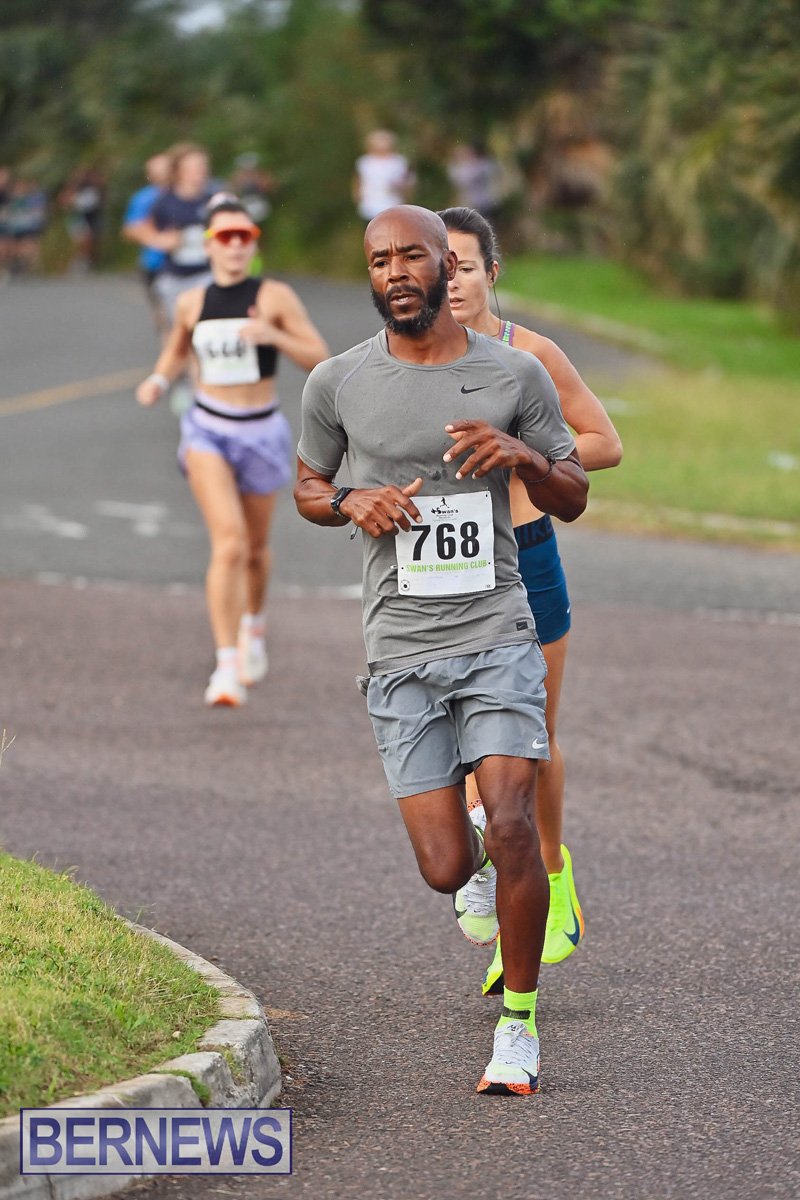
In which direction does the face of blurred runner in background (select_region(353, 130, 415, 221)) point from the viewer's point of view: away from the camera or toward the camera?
toward the camera

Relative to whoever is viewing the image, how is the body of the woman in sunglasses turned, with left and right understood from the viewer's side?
facing the viewer

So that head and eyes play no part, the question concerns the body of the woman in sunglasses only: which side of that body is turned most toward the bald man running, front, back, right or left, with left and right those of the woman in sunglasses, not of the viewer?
front

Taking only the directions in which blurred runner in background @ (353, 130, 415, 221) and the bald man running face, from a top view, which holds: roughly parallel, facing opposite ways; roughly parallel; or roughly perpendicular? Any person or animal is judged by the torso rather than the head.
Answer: roughly parallel

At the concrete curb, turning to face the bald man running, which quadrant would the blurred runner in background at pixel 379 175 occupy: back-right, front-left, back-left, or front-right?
front-left

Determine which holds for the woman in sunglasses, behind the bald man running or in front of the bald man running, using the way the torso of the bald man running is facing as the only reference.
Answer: behind

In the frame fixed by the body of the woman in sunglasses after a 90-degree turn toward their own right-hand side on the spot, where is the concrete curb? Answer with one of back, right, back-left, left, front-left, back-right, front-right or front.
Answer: left

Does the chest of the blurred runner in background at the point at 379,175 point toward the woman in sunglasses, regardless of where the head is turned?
yes

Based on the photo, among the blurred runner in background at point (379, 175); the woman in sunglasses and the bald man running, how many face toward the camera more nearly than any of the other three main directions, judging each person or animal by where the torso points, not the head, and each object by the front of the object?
3

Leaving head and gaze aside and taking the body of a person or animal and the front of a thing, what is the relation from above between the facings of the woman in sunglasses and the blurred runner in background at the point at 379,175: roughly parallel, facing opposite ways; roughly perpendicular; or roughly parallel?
roughly parallel

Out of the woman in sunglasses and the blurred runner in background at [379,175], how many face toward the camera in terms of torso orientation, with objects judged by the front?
2

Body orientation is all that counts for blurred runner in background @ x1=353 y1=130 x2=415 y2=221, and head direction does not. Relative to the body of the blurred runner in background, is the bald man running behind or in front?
in front

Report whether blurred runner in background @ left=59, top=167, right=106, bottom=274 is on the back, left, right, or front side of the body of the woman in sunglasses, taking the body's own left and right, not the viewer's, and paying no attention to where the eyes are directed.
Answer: back
